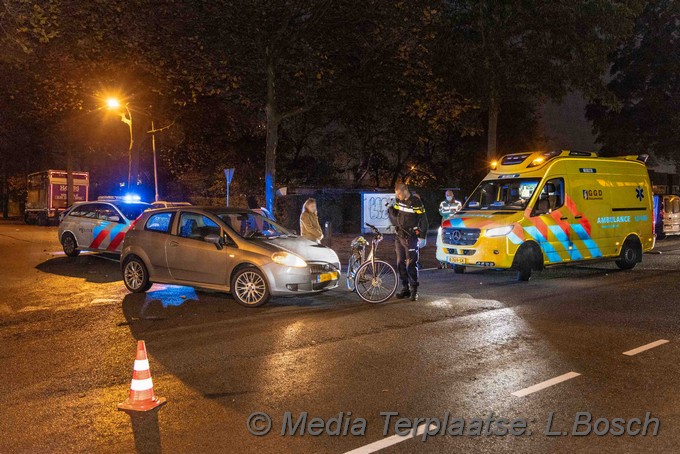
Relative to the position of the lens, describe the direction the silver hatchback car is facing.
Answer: facing the viewer and to the right of the viewer

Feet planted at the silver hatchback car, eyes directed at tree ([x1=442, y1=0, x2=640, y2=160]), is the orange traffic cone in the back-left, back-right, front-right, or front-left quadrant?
back-right

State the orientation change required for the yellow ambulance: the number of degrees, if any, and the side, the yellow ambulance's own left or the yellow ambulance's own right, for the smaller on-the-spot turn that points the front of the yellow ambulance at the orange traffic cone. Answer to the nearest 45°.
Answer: approximately 45° to the yellow ambulance's own left

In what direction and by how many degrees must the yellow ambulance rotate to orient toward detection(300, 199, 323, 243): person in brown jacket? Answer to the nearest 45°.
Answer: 0° — it already faces them

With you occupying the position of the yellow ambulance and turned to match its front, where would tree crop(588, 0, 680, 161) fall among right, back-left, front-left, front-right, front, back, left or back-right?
back-right

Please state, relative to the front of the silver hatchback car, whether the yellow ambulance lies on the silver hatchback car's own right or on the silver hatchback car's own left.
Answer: on the silver hatchback car's own left
